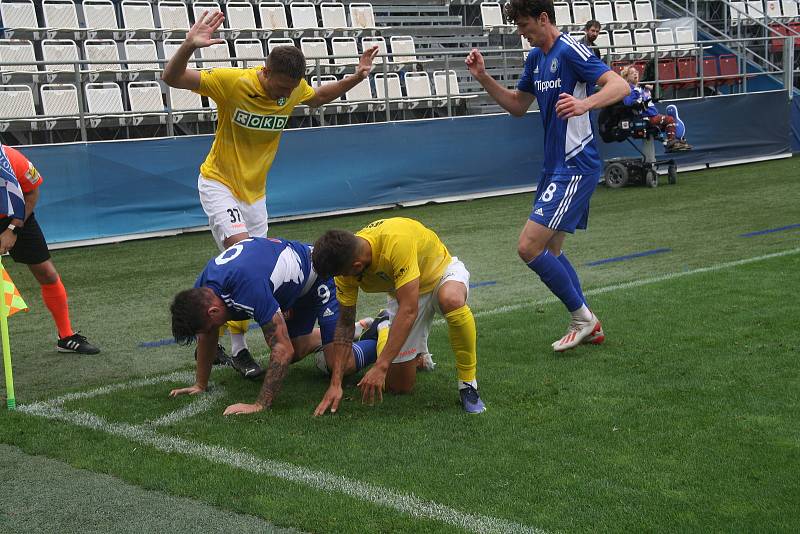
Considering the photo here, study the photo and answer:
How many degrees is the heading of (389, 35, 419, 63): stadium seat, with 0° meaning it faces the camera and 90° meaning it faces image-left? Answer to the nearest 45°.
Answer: approximately 0°

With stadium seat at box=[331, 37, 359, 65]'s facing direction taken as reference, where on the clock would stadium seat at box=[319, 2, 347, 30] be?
stadium seat at box=[319, 2, 347, 30] is roughly at 6 o'clock from stadium seat at box=[331, 37, 359, 65].

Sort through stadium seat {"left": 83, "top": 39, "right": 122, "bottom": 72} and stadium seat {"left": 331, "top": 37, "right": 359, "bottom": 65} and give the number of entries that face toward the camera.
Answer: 2

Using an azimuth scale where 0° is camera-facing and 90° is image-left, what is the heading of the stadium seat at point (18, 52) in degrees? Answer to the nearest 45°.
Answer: approximately 0°

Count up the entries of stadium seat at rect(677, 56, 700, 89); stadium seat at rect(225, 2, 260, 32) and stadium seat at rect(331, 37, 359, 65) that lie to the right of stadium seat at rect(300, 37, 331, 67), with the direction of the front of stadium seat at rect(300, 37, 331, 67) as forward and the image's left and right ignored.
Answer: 1

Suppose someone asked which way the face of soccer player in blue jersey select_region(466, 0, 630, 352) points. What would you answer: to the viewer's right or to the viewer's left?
to the viewer's left

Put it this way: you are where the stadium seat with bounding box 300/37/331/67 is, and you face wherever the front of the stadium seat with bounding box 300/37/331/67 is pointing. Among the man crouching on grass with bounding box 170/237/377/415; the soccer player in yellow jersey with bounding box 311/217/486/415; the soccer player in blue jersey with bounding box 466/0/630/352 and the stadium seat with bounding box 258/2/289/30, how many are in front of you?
3

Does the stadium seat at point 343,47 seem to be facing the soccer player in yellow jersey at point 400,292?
yes

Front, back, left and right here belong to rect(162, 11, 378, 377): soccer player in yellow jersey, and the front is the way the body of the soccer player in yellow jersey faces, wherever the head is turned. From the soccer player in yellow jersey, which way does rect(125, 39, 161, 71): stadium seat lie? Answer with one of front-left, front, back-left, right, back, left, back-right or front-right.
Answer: back-left

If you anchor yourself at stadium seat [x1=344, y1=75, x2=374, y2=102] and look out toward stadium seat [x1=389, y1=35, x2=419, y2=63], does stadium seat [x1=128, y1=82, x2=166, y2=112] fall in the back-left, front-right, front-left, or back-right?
back-left

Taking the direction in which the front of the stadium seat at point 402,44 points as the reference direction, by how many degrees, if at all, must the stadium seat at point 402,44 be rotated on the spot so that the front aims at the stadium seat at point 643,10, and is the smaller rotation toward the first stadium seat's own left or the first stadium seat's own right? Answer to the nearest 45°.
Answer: approximately 135° to the first stadium seat's own left

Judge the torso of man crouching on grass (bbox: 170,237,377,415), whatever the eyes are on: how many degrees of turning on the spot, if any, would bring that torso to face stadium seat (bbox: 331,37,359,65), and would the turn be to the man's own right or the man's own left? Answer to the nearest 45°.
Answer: approximately 135° to the man's own right
